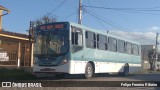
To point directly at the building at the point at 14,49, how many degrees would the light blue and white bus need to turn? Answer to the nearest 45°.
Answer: approximately 90° to its right

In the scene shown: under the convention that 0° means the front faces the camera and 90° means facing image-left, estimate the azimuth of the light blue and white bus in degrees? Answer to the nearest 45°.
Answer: approximately 45°
